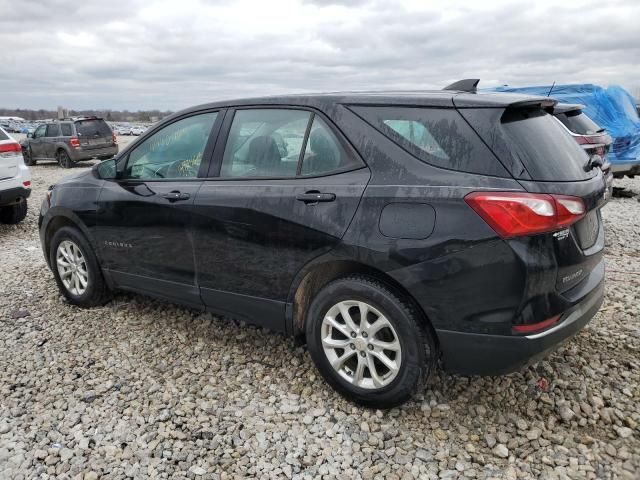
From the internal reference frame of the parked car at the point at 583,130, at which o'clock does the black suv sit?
The black suv is roughly at 8 o'clock from the parked car.

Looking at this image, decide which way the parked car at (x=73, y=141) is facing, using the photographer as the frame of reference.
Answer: facing away from the viewer and to the left of the viewer

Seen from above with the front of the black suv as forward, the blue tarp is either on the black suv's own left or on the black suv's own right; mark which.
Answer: on the black suv's own right

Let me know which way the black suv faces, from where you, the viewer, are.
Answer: facing away from the viewer and to the left of the viewer

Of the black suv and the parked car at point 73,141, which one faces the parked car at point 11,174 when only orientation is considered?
the black suv

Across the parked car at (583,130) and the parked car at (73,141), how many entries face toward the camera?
0

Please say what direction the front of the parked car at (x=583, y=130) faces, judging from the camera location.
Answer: facing away from the viewer and to the left of the viewer

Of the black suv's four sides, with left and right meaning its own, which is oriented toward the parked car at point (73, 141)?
front

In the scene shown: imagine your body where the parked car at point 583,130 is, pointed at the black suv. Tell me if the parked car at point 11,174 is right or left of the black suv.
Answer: right
